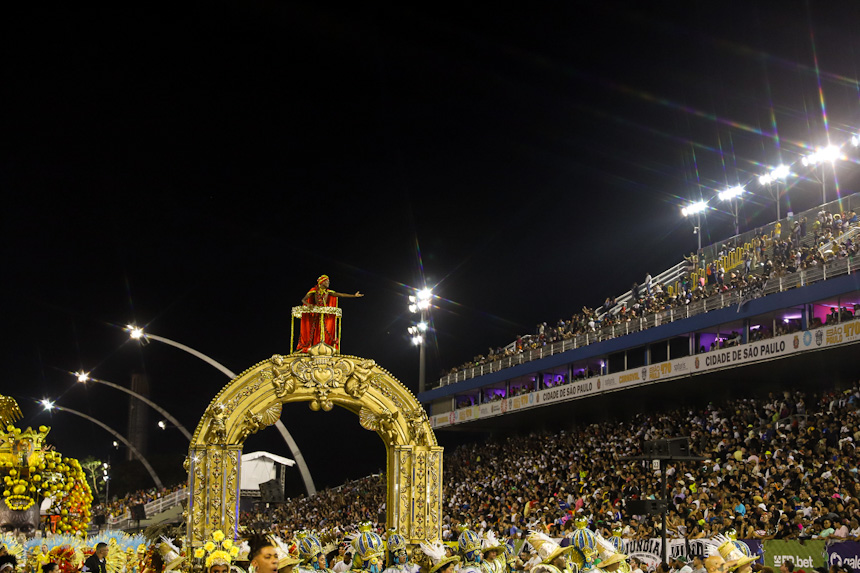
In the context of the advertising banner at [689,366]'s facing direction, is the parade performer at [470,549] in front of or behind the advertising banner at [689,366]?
in front

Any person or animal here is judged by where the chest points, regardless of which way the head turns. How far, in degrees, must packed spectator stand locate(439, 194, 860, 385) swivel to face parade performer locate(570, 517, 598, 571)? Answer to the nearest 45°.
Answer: approximately 45° to their left

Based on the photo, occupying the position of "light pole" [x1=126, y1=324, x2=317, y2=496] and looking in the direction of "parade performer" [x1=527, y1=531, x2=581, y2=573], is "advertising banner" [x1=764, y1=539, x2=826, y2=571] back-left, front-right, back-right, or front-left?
front-left

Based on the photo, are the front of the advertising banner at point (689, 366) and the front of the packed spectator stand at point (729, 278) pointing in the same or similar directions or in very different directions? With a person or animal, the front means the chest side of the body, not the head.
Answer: same or similar directions

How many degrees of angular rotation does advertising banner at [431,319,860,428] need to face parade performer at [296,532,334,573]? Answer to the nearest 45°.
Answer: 0° — it already faces them

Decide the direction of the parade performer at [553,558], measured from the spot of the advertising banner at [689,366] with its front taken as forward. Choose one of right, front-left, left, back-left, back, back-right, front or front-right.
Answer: front-left

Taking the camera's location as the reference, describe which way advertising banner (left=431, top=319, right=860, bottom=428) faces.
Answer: facing the viewer and to the left of the viewer

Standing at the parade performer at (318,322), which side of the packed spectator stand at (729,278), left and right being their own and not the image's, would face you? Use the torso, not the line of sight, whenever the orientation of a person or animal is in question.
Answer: front

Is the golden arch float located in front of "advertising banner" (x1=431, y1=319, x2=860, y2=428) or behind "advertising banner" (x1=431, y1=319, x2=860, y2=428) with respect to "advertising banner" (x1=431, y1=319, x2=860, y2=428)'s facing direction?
in front

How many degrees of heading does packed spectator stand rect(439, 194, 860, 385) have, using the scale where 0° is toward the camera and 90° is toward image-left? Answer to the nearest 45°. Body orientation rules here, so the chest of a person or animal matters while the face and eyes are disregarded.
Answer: approximately 45°

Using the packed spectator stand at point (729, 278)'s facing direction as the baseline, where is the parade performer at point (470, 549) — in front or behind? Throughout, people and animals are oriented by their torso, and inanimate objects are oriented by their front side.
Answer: in front

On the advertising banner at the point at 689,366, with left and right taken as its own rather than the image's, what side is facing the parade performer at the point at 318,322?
front

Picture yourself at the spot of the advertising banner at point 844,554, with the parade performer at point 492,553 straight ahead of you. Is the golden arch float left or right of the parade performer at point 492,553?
right

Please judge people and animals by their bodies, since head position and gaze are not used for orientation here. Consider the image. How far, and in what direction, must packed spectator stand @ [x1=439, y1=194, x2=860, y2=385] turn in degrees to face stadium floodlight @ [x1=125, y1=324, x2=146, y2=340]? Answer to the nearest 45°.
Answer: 0° — they already face it

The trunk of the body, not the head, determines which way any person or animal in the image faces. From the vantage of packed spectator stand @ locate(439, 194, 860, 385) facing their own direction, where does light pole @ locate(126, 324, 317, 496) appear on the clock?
The light pole is roughly at 1 o'clock from the packed spectator stand.

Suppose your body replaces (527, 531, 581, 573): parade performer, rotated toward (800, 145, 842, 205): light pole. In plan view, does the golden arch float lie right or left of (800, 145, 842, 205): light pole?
left
